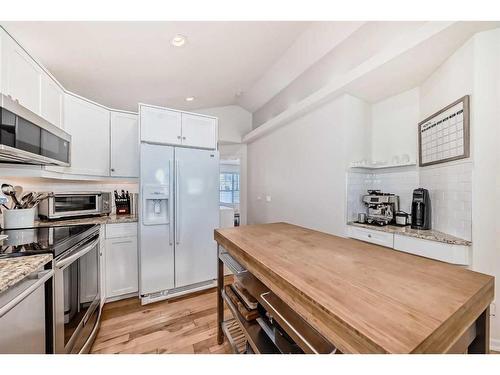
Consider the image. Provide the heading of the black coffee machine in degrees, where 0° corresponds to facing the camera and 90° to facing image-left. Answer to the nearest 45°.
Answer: approximately 45°

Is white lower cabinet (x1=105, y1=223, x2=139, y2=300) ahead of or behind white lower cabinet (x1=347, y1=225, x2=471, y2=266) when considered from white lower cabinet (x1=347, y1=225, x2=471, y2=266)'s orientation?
ahead

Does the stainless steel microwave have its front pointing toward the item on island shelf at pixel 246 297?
yes

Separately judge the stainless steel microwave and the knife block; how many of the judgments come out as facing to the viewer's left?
0

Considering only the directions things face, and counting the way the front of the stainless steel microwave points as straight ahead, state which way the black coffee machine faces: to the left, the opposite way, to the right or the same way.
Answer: the opposite way

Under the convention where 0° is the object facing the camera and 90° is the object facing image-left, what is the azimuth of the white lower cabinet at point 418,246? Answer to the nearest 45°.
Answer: approximately 45°

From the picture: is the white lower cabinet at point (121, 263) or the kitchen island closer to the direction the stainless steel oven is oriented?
the kitchen island

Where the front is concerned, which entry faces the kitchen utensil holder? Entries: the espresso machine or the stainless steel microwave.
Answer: the espresso machine

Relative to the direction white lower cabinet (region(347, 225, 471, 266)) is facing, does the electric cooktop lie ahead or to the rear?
ahead
